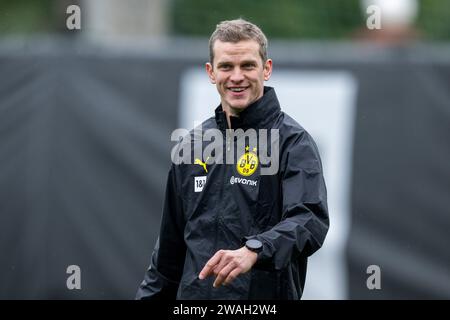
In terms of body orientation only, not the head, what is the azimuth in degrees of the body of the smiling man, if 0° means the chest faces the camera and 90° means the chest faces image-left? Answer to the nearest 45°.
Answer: approximately 45°
